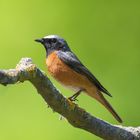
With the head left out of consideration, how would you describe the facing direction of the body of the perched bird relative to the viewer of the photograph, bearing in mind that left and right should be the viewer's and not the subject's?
facing to the left of the viewer
